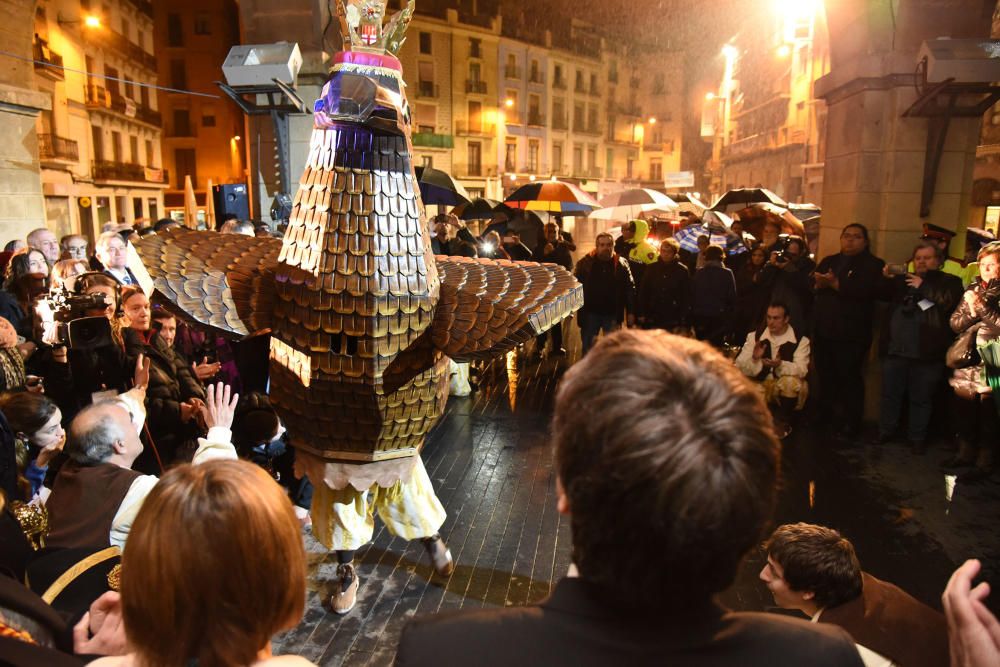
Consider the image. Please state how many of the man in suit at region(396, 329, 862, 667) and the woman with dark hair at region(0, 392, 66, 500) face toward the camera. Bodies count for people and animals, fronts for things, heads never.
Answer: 0

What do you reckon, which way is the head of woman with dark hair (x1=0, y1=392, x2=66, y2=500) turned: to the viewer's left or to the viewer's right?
to the viewer's right

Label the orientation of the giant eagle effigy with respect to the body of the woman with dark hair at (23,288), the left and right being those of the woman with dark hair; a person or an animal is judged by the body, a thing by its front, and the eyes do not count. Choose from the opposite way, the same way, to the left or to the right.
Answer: to the right

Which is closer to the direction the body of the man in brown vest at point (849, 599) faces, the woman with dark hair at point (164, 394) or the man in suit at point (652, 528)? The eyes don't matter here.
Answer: the woman with dark hair

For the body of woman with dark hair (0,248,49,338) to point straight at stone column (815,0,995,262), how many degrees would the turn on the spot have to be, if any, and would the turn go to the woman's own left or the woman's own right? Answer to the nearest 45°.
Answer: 0° — they already face it

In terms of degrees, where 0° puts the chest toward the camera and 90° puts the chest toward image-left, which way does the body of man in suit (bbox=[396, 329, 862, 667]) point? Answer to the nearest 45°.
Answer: approximately 180°

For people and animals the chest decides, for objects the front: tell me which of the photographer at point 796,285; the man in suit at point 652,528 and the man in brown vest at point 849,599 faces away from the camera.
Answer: the man in suit at point 652,528

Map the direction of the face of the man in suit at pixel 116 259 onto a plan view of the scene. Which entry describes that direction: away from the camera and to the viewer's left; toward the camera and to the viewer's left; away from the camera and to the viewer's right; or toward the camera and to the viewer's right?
toward the camera and to the viewer's right

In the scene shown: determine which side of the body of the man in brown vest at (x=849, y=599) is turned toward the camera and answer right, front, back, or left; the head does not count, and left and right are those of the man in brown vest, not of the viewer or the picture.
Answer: left

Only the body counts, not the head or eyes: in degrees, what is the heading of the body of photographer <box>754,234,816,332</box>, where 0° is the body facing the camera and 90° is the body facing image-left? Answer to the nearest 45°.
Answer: approximately 45°

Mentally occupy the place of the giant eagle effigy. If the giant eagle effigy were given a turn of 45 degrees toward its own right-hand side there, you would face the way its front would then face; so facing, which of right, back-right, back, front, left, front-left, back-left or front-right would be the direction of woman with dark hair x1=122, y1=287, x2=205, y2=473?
right

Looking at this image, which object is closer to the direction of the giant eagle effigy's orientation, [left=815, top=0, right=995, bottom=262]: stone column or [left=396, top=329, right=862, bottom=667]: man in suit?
the man in suit

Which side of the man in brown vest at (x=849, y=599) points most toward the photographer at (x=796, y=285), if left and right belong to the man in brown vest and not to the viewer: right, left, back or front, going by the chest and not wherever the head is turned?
right

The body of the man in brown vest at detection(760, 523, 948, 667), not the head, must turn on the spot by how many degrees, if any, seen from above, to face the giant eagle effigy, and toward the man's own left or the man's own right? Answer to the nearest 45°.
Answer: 0° — they already face it

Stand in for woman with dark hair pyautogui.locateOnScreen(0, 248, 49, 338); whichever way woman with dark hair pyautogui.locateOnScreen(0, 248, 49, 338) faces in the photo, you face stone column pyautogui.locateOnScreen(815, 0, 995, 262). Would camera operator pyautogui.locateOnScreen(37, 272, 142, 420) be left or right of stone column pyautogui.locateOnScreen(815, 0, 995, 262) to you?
right
